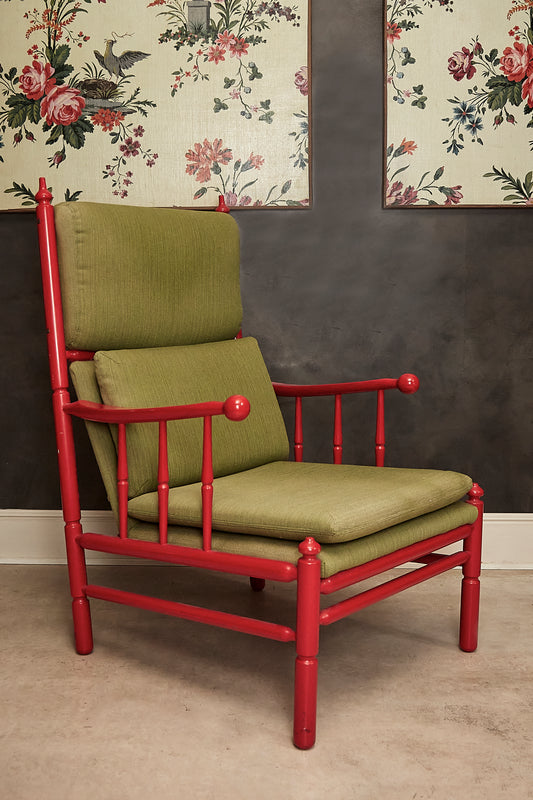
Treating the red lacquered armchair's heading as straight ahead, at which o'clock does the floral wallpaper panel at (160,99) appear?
The floral wallpaper panel is roughly at 7 o'clock from the red lacquered armchair.

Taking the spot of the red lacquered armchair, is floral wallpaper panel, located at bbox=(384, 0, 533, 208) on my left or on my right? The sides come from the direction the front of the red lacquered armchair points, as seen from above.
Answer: on my left

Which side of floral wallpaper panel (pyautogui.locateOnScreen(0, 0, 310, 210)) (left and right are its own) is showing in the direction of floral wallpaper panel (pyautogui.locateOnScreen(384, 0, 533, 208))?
left

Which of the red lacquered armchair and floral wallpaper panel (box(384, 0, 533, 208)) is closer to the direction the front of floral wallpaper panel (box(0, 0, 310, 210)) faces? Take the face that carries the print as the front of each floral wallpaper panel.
the red lacquered armchair

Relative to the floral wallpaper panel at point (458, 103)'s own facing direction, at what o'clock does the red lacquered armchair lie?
The red lacquered armchair is roughly at 1 o'clock from the floral wallpaper panel.

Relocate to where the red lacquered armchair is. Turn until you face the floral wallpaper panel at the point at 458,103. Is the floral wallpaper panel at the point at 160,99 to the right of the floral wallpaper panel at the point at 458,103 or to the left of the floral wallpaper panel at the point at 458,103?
left

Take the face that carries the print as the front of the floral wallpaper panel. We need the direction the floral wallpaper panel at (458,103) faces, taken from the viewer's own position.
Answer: facing the viewer

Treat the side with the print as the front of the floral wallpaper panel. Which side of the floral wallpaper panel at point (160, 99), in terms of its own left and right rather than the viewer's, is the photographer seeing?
front

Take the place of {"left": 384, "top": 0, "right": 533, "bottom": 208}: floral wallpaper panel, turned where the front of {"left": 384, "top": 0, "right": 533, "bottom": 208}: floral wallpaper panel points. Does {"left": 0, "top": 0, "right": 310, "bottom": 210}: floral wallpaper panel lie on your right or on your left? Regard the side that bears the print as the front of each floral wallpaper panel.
on your right

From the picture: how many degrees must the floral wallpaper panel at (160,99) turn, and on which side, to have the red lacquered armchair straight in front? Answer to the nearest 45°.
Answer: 0° — it already faces it

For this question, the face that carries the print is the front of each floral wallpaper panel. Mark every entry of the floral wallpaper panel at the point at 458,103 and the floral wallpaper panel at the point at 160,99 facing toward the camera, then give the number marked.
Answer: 2

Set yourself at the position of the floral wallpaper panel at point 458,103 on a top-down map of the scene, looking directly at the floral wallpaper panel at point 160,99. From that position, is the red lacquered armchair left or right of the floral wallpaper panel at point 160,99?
left

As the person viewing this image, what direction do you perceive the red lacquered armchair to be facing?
facing the viewer and to the right of the viewer
